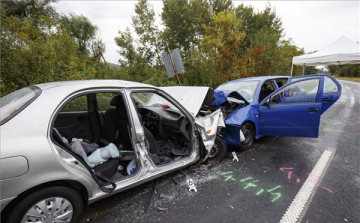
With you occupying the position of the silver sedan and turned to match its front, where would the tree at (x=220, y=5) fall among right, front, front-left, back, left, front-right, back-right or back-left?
front

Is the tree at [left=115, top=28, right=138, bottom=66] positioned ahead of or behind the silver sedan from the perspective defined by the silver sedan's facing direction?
ahead

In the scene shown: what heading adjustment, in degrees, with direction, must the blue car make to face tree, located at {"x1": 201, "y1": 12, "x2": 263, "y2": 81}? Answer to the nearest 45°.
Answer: approximately 135° to its right

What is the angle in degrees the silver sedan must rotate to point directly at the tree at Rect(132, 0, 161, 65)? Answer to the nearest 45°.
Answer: approximately 45° to its left

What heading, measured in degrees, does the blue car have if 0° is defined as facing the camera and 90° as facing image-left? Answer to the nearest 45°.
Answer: approximately 45°

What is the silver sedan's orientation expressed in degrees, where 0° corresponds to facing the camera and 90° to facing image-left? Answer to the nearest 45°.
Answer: approximately 225°

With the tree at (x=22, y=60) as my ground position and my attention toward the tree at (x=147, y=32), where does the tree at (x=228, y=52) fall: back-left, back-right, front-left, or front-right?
front-right

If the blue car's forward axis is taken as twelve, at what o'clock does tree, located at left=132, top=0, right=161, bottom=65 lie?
The tree is roughly at 3 o'clock from the blue car.

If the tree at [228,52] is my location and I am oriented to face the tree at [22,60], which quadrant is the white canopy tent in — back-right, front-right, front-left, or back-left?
back-left
